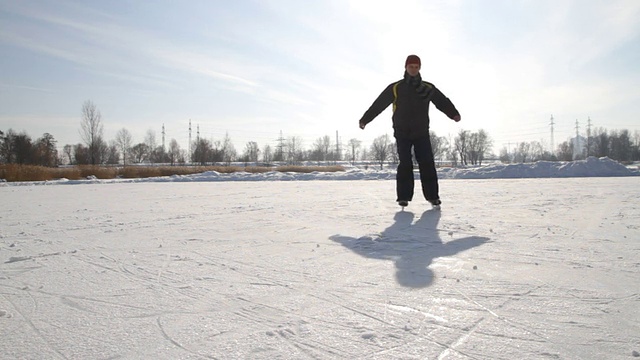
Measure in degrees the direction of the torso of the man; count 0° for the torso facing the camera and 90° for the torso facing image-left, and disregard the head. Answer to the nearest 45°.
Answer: approximately 0°

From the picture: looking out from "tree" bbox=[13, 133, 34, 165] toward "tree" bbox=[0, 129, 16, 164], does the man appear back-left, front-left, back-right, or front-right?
back-left

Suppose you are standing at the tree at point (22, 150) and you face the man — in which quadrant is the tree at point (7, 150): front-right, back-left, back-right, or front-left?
back-right

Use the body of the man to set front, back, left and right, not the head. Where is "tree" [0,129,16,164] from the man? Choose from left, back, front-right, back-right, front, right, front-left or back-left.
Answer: back-right

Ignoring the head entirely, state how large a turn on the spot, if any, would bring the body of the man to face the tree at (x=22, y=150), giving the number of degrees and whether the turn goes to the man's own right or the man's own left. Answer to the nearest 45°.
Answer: approximately 135° to the man's own right
